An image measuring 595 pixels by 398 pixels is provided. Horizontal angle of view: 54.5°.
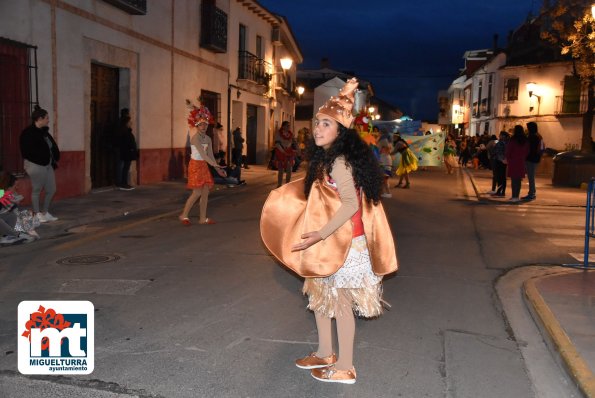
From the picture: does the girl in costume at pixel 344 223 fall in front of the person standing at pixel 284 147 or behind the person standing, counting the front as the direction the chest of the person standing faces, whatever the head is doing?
in front

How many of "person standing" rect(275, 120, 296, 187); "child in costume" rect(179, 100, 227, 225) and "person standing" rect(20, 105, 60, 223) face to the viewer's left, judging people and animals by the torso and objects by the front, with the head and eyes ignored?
0

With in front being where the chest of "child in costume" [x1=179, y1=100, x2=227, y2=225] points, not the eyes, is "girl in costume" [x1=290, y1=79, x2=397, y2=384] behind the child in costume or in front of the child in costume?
in front

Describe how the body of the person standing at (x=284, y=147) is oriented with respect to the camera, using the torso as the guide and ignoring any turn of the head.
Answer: toward the camera

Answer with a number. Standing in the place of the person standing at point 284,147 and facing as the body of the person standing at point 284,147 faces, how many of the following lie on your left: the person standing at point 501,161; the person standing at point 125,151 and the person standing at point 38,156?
1

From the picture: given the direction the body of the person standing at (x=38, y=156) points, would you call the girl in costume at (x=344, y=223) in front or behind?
in front

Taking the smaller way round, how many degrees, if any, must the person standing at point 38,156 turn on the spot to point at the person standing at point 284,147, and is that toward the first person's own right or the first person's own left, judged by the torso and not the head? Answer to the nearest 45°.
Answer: approximately 90° to the first person's own left

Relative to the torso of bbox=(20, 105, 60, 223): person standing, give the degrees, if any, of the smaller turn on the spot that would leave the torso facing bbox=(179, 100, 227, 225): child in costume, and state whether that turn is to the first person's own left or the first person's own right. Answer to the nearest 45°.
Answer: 0° — they already face them

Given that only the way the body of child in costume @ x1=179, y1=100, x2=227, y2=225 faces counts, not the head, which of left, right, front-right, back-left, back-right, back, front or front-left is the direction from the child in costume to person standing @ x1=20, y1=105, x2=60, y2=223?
back-right

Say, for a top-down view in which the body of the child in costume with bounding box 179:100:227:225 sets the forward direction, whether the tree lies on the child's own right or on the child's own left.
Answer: on the child's own left

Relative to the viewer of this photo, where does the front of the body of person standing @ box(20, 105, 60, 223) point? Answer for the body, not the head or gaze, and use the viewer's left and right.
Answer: facing the viewer and to the right of the viewer
